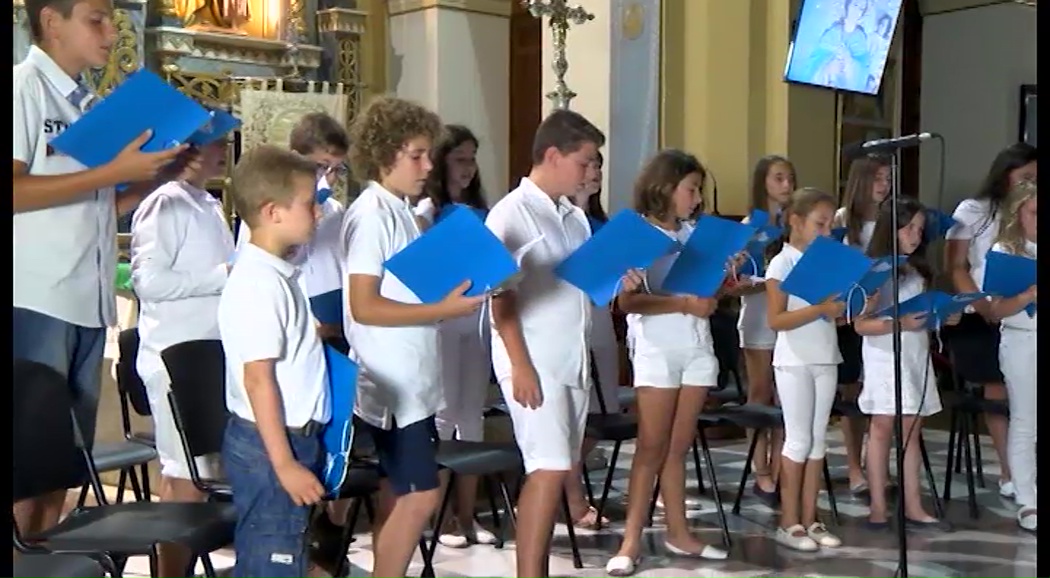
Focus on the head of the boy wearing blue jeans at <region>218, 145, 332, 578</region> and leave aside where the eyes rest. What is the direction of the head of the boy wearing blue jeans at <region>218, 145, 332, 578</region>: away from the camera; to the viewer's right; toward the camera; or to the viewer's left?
to the viewer's right

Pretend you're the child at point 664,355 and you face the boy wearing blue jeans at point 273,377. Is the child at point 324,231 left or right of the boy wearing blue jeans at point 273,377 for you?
right

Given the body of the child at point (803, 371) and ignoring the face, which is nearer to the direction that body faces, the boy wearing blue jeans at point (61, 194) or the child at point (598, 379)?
the boy wearing blue jeans

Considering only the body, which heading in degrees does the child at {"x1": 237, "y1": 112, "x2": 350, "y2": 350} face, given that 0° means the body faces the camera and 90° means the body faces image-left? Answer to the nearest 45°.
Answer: approximately 315°

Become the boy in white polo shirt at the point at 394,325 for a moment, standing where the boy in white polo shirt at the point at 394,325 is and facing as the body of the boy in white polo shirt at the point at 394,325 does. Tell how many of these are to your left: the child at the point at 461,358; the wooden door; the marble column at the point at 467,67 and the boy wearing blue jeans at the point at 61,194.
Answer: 3

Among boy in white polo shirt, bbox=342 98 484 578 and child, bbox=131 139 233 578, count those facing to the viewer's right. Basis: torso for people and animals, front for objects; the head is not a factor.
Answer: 2

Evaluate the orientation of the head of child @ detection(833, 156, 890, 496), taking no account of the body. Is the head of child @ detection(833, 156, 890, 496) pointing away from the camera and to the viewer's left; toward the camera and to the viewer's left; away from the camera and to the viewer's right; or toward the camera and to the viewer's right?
toward the camera and to the viewer's right

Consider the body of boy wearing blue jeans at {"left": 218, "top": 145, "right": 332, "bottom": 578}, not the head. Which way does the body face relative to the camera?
to the viewer's right

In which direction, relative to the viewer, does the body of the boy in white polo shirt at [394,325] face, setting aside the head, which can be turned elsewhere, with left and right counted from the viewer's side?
facing to the right of the viewer
